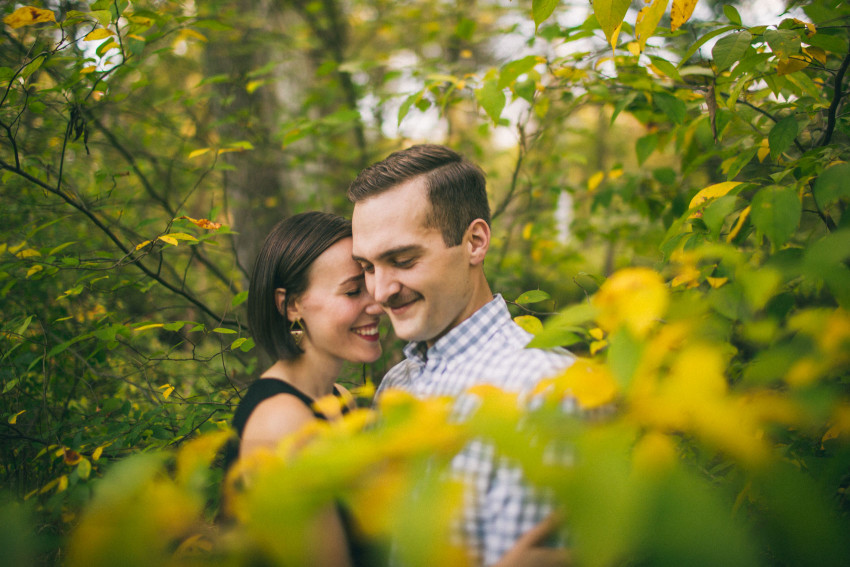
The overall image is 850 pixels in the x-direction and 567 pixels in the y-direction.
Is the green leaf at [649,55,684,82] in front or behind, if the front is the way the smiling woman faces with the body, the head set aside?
in front

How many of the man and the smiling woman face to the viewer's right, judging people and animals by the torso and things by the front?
1

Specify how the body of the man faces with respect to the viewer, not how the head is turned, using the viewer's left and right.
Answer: facing the viewer and to the left of the viewer

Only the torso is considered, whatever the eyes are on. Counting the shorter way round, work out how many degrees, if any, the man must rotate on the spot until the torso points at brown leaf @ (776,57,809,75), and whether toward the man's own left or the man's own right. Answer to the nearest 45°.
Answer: approximately 135° to the man's own left

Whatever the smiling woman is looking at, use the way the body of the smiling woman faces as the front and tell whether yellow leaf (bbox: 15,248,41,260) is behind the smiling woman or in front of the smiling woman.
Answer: behind

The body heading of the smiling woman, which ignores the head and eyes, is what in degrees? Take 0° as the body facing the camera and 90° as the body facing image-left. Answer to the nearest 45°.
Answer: approximately 270°

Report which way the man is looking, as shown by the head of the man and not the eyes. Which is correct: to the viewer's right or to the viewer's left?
to the viewer's left

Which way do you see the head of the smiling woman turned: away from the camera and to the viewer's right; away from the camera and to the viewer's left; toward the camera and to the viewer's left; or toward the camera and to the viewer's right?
toward the camera and to the viewer's right
